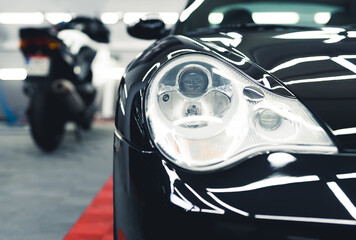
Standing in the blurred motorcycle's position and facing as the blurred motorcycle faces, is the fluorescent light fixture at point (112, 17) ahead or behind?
ahead

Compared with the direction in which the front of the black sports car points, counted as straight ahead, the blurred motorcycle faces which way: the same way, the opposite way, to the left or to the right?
the opposite way

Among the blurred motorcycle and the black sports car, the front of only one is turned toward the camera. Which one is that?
the black sports car

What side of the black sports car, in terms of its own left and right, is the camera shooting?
front

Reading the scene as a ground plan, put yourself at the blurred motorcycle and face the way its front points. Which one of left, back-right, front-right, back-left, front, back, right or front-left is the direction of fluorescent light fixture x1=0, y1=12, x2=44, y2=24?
front-left

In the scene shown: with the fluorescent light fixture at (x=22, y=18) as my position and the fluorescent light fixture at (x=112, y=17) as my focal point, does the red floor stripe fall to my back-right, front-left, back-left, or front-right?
front-right

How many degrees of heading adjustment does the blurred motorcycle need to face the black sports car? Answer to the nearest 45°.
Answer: approximately 135° to its right

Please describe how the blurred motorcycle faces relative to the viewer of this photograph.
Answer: facing away from the viewer and to the right of the viewer

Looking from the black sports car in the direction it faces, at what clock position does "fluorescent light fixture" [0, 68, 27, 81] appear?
The fluorescent light fixture is roughly at 5 o'clock from the black sports car.

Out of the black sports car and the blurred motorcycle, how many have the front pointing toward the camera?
1

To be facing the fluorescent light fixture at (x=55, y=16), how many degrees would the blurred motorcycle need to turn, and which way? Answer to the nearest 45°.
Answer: approximately 45° to its left

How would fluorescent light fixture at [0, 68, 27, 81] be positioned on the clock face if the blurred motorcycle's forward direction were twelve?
The fluorescent light fixture is roughly at 10 o'clock from the blurred motorcycle.
